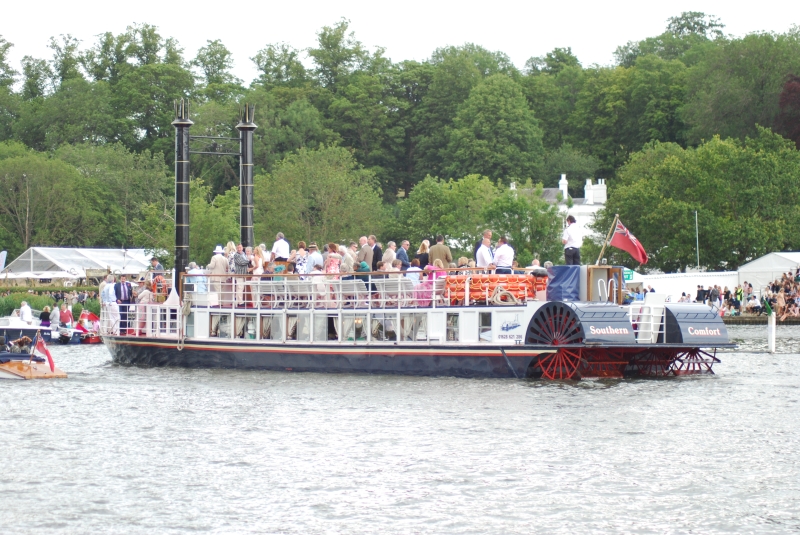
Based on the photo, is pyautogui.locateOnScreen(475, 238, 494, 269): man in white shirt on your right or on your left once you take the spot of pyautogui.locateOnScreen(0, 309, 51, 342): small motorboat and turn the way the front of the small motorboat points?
on your left

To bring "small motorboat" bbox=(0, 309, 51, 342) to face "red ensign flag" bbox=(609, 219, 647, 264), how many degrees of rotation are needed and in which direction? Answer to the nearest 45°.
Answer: approximately 135° to its left

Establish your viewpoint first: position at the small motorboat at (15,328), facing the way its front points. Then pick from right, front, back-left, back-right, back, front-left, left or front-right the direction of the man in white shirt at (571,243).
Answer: back-left

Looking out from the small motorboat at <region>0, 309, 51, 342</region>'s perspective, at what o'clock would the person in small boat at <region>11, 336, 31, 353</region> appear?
The person in small boat is roughly at 9 o'clock from the small motorboat.

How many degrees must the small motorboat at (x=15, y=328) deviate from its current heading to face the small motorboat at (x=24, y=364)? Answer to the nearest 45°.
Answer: approximately 90° to its left

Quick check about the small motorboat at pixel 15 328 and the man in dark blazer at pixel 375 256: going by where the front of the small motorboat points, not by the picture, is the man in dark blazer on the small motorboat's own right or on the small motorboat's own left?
on the small motorboat's own left

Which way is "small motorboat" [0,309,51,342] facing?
to the viewer's left
